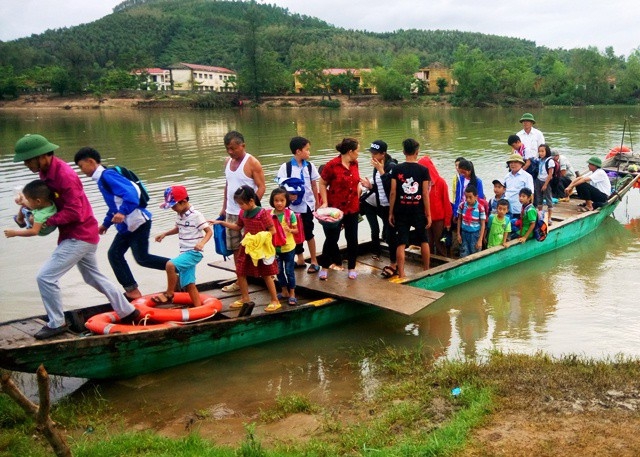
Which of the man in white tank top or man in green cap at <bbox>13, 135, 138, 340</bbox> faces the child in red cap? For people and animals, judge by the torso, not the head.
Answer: the man in white tank top

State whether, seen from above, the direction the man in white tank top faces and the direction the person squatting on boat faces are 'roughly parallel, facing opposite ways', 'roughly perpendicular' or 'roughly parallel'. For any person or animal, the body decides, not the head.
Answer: roughly perpendicular

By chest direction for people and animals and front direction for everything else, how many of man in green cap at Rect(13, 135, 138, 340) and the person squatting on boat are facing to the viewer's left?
2

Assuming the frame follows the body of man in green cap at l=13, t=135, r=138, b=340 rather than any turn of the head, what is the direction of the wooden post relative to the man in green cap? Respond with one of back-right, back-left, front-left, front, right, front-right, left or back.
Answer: left

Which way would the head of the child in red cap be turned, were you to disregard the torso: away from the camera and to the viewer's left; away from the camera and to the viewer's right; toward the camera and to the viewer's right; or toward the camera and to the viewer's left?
toward the camera and to the viewer's left

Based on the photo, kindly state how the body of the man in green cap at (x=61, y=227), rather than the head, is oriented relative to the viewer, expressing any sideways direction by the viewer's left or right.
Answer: facing to the left of the viewer

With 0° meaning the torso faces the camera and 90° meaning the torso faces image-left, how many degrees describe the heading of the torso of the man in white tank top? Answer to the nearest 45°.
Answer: approximately 45°

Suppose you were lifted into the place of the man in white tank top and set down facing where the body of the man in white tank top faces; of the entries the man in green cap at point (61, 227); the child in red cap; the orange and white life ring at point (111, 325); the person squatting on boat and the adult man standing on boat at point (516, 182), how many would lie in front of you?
3

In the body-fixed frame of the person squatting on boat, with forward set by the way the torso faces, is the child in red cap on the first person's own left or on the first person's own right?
on the first person's own left

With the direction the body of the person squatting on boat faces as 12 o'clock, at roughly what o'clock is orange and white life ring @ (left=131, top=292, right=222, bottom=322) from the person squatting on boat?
The orange and white life ring is roughly at 10 o'clock from the person squatting on boat.

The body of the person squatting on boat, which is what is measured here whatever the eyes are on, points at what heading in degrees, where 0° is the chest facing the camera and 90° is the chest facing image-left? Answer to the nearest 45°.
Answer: approximately 90°
